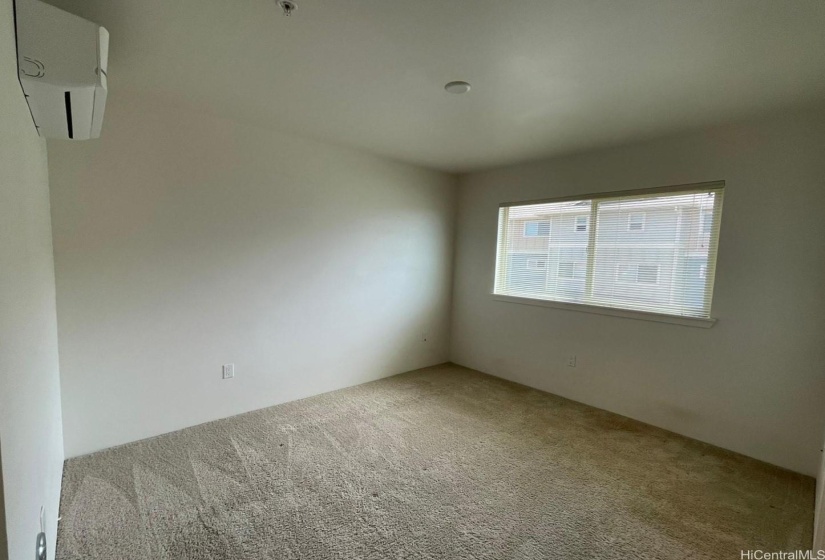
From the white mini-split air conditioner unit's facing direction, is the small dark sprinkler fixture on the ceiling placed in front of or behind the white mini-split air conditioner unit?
in front

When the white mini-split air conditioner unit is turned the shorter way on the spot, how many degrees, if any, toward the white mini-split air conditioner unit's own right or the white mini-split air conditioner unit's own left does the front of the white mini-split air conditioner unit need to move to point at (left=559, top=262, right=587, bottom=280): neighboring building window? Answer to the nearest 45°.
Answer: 0° — it already faces it

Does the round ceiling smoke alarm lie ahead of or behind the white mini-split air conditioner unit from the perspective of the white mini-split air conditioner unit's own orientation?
ahead

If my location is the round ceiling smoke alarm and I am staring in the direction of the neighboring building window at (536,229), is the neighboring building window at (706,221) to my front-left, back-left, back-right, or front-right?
front-right

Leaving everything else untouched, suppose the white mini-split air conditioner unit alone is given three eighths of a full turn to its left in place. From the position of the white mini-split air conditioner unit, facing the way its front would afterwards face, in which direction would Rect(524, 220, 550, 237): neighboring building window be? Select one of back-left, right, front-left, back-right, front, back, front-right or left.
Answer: back-right

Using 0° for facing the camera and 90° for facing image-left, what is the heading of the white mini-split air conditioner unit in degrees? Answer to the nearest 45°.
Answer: approximately 270°

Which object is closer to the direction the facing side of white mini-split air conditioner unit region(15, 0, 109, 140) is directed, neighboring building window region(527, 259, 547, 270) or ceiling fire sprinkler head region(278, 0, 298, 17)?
the neighboring building window
